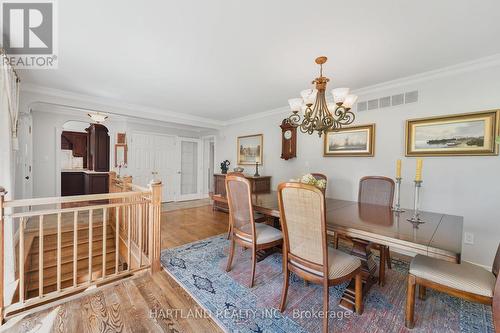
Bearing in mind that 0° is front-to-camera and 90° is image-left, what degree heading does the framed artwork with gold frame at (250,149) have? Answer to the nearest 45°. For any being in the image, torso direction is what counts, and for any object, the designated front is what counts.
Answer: approximately 45°

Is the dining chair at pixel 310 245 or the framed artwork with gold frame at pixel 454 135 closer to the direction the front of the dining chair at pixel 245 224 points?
the framed artwork with gold frame

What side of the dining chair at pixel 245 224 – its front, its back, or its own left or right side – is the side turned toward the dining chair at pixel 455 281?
right

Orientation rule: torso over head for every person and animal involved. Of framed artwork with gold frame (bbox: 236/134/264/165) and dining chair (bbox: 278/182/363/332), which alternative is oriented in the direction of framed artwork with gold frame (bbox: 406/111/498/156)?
the dining chair

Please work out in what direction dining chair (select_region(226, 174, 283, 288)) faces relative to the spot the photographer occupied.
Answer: facing away from the viewer and to the right of the viewer

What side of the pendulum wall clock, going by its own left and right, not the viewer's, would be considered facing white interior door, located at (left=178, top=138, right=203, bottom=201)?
right

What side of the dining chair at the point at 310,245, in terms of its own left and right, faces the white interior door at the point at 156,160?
left

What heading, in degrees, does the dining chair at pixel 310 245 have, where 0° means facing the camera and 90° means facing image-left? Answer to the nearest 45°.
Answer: approximately 225°

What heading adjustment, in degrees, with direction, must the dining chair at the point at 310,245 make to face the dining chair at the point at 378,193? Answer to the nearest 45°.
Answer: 0° — it already faces it

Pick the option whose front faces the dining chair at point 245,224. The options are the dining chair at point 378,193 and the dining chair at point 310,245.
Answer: the dining chair at point 378,193

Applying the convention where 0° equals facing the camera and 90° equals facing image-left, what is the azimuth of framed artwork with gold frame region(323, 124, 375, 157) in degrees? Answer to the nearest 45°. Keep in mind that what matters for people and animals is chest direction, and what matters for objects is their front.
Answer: approximately 45°
